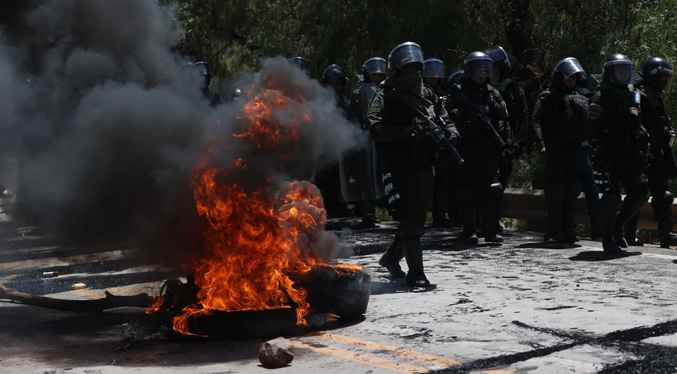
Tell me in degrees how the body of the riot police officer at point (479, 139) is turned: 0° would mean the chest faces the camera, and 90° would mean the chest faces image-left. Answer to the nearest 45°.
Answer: approximately 0°

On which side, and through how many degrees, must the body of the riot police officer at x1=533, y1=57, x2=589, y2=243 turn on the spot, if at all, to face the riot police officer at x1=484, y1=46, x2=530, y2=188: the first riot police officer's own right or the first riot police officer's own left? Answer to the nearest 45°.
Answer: approximately 180°

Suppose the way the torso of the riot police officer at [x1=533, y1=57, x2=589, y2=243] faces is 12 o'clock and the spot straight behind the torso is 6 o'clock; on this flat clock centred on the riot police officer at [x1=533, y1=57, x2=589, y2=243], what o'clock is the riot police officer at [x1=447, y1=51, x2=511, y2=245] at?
the riot police officer at [x1=447, y1=51, x2=511, y2=245] is roughly at 4 o'clock from the riot police officer at [x1=533, y1=57, x2=589, y2=243].

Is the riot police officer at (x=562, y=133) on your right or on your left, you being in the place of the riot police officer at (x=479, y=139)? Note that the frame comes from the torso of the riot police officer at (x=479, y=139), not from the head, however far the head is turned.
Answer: on your left

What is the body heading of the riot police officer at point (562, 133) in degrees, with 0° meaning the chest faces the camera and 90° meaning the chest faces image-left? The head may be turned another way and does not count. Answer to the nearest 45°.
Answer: approximately 315°
